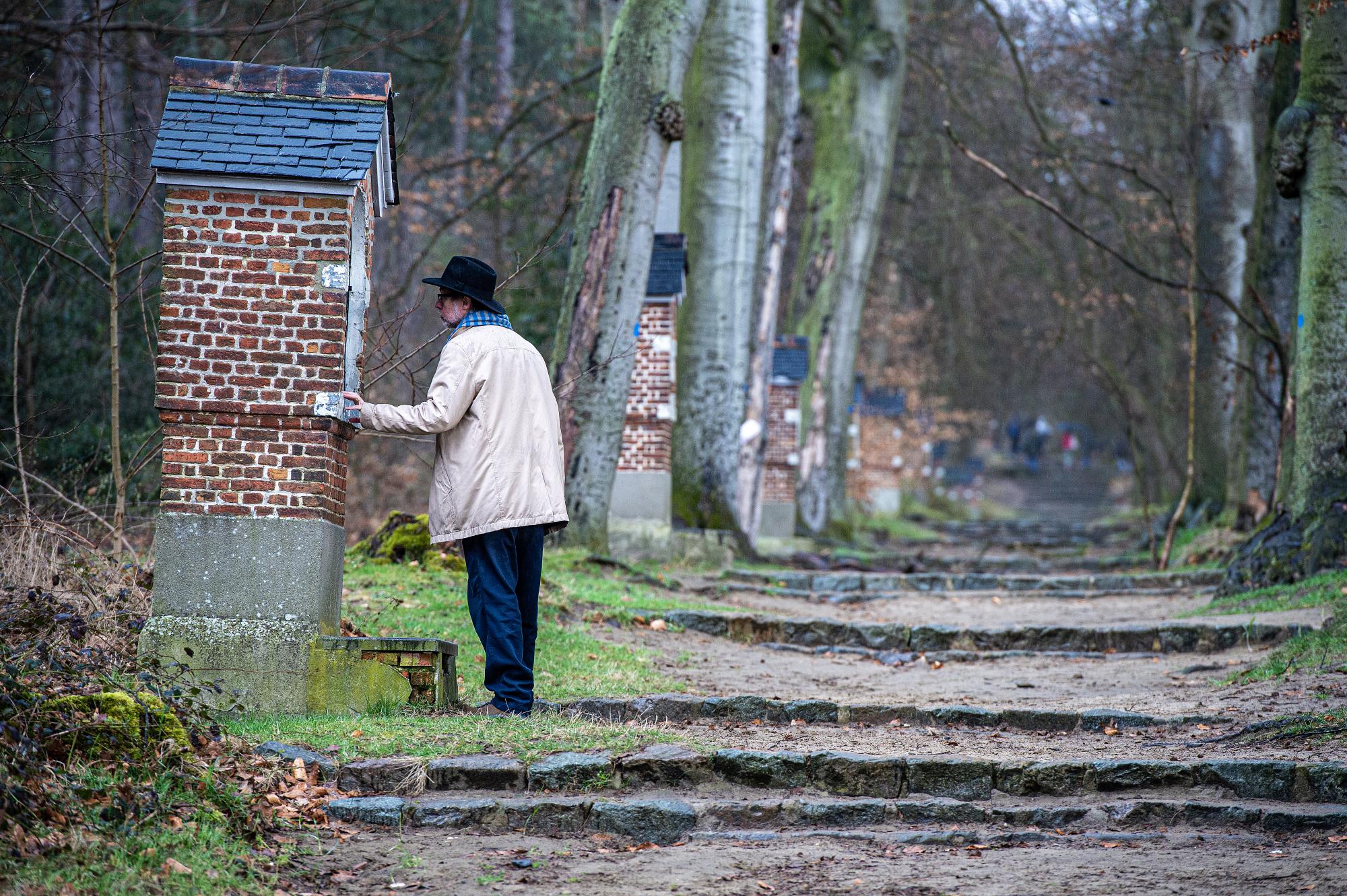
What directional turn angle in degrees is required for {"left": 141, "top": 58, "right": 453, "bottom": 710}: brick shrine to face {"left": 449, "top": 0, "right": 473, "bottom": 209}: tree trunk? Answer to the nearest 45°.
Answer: approximately 90° to its left

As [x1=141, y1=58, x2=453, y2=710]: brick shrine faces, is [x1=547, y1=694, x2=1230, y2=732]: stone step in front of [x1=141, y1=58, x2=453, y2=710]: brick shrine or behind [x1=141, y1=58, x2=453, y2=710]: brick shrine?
in front

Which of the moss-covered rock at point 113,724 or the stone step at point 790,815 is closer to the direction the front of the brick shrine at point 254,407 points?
the stone step

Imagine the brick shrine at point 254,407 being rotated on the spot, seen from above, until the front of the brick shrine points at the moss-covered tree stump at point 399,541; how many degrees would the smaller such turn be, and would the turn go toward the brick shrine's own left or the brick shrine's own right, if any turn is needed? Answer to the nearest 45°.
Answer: approximately 90° to the brick shrine's own left

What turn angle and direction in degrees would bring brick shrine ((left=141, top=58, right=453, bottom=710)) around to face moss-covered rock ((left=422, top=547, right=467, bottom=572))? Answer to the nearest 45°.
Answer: approximately 90° to its left

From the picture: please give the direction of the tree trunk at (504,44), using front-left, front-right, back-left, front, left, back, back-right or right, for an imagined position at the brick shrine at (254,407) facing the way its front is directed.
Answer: left

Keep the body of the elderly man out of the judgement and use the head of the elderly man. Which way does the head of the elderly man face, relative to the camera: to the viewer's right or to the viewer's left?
to the viewer's left

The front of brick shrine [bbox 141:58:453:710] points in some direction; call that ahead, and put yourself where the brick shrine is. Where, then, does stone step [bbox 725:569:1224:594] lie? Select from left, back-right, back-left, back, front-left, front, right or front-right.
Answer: front-left

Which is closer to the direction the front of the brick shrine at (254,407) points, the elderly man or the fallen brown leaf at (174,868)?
the elderly man

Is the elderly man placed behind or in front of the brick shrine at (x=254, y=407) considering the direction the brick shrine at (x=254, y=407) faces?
in front

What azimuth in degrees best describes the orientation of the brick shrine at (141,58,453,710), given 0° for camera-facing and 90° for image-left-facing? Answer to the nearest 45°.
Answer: approximately 270°

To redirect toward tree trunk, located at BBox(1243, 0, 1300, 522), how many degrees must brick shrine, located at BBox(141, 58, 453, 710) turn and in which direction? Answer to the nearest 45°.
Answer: approximately 45° to its left
